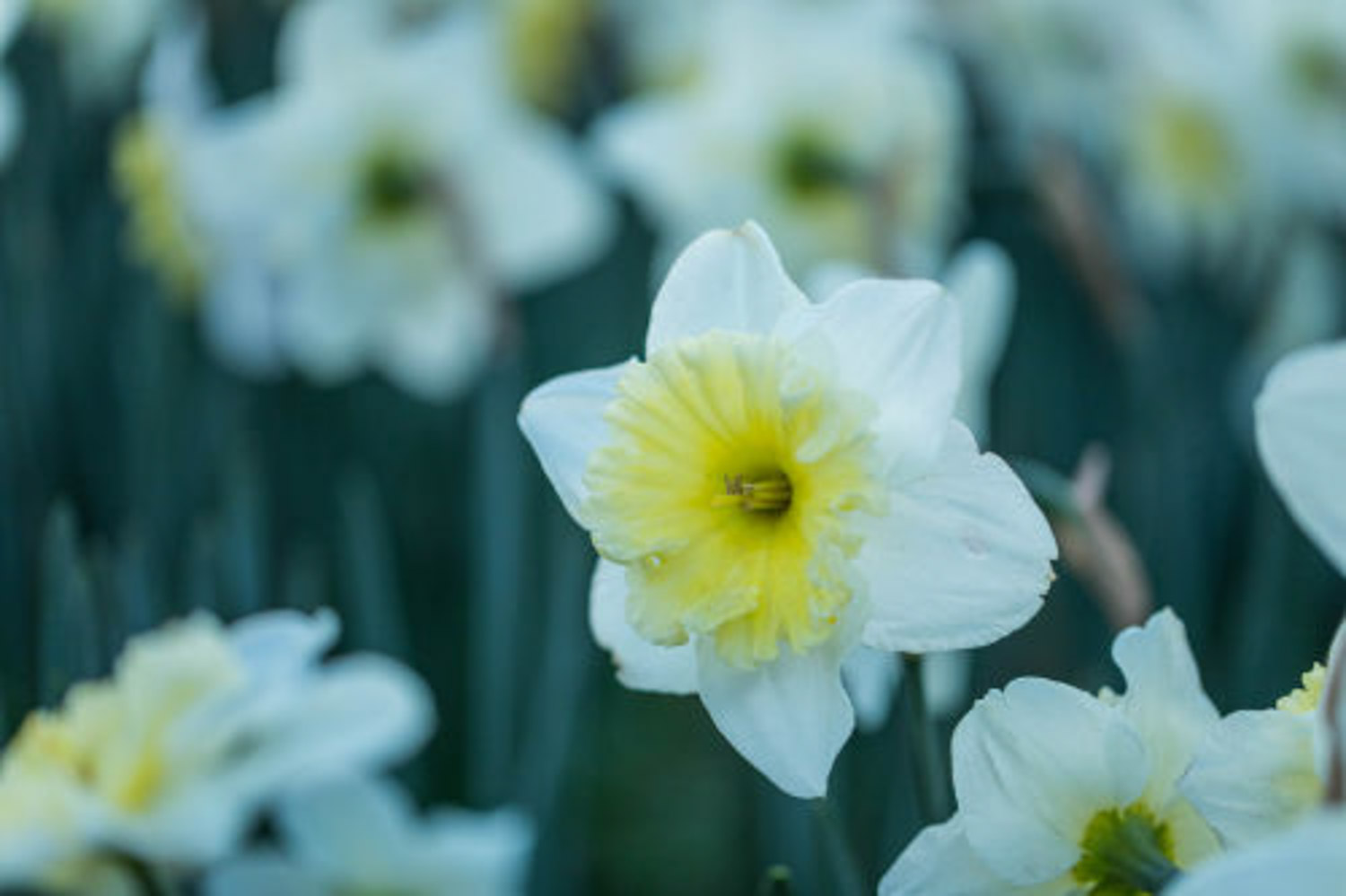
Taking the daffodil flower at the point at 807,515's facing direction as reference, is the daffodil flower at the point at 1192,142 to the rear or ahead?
to the rear

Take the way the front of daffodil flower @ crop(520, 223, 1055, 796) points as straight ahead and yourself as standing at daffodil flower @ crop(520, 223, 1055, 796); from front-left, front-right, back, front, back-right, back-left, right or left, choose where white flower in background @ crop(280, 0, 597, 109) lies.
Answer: back-right

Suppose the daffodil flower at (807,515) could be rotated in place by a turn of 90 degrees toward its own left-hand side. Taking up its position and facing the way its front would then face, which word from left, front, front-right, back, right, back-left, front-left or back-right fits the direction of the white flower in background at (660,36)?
back-left

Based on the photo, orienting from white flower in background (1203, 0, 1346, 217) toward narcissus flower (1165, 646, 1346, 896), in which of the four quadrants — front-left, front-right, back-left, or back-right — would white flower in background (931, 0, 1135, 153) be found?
back-right

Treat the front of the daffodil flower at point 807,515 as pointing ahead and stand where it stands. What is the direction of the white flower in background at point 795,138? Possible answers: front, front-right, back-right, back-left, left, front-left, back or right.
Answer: back-right

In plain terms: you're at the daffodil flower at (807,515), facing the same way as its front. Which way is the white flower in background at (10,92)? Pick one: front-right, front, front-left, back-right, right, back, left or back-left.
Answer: right

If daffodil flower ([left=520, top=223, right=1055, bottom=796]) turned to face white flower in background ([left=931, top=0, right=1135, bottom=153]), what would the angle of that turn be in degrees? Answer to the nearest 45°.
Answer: approximately 135° to its right

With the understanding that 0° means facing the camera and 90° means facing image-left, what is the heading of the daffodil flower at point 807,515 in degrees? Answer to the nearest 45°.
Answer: approximately 45°
